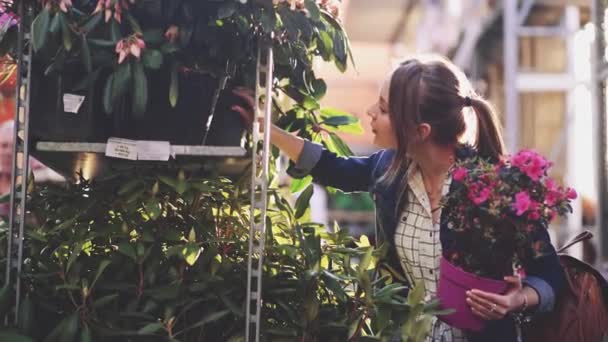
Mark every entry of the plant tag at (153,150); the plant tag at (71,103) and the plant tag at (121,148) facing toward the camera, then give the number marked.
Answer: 3

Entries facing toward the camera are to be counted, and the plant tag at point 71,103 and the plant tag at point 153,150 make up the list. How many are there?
2

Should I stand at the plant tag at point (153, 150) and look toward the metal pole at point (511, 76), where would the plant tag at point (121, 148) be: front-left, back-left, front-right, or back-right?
back-left

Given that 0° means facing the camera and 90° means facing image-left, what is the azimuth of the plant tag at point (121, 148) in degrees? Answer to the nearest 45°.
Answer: approximately 0°

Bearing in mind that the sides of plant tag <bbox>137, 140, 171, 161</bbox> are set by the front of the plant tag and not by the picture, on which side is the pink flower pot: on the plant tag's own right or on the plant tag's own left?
on the plant tag's own left

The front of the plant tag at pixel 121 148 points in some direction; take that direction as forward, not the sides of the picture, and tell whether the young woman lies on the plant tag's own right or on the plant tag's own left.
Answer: on the plant tag's own left

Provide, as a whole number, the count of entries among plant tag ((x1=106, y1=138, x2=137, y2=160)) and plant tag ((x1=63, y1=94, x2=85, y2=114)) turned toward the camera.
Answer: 2

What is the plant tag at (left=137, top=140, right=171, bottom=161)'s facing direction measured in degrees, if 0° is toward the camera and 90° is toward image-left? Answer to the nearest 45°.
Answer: approximately 0°

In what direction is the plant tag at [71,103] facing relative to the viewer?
toward the camera

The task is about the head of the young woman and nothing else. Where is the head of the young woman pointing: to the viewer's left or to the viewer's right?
to the viewer's left
